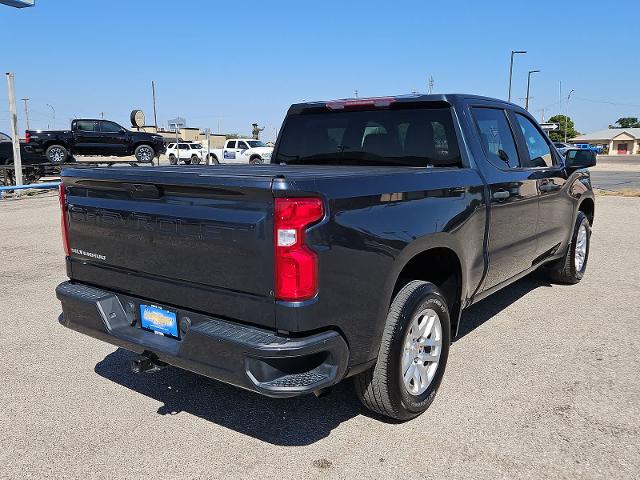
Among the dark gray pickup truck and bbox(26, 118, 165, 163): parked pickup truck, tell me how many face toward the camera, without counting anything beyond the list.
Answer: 0

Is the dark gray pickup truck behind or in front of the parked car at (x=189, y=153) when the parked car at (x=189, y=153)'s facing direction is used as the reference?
in front

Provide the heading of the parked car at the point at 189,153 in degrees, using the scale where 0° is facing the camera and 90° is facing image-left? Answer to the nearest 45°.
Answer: approximately 315°

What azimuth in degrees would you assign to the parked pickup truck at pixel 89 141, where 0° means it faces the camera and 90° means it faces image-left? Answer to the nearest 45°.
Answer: approximately 270°

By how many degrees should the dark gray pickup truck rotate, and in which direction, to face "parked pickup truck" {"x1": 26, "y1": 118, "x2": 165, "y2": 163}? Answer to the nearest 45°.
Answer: approximately 90° to its left

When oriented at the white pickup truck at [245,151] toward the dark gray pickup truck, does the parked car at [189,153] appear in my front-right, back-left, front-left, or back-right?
back-right

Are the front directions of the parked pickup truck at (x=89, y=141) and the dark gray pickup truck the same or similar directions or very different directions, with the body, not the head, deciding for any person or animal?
same or similar directions

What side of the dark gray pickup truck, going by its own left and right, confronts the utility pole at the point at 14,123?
left

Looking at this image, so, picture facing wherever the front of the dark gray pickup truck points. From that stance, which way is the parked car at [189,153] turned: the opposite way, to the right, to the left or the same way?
to the right

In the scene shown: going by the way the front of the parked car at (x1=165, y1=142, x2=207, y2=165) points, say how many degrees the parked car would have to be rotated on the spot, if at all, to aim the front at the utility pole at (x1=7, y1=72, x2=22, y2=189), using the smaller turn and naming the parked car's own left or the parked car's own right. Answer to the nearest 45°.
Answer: approximately 45° to the parked car's own right

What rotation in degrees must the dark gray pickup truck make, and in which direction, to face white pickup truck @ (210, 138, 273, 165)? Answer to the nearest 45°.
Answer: approximately 45° to its left

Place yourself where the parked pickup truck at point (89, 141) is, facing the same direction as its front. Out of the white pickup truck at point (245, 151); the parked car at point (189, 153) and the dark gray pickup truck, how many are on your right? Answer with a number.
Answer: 1

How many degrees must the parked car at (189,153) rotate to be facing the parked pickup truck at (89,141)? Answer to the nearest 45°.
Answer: approximately 45° to its right

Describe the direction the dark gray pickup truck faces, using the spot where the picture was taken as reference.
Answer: facing away from the viewer and to the right of the viewer

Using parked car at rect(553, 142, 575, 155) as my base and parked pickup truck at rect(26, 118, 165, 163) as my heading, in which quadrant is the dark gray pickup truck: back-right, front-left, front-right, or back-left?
front-left

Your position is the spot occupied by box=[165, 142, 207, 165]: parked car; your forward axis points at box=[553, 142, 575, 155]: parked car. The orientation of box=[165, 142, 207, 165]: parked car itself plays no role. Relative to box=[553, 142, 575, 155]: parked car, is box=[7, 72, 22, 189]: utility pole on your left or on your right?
right

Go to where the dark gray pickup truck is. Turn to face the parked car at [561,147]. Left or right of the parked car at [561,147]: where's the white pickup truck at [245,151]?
left
